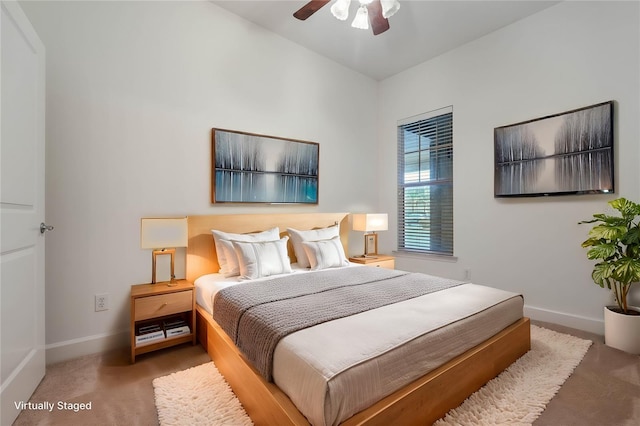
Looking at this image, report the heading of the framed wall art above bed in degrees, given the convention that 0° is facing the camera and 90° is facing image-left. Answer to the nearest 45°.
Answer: approximately 315°

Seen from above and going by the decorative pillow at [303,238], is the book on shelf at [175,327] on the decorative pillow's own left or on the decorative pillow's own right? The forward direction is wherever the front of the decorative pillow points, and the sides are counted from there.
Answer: on the decorative pillow's own right

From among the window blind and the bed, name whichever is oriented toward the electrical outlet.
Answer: the window blind

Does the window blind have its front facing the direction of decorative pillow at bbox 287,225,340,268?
yes

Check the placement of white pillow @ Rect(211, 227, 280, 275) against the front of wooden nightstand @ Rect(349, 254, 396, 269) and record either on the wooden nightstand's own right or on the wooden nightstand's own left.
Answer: on the wooden nightstand's own right

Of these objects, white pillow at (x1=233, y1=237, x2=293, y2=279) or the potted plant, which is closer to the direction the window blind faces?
the white pillow

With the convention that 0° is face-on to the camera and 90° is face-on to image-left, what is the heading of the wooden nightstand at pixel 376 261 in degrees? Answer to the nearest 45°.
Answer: approximately 315°

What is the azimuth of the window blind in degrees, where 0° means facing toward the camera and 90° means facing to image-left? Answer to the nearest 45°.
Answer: approximately 45°
